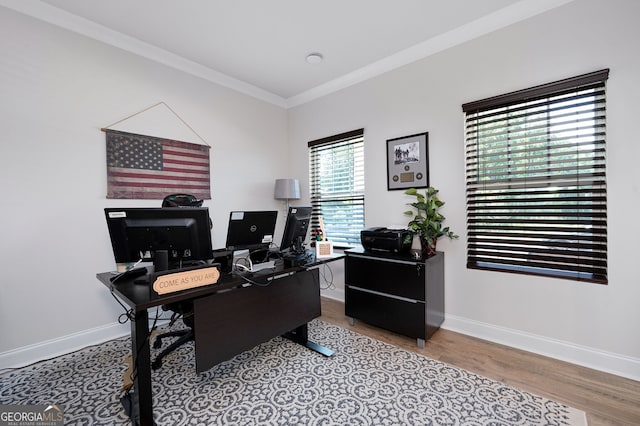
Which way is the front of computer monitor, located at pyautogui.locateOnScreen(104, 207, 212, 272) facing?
away from the camera

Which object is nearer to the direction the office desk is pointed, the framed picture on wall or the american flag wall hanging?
the american flag wall hanging

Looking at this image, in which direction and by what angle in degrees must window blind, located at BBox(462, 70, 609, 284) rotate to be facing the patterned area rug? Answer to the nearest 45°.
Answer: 0° — it already faces it

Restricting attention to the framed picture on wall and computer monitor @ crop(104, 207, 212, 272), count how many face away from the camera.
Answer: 1

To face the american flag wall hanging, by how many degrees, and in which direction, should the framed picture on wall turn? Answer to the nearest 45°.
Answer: approximately 45° to its right

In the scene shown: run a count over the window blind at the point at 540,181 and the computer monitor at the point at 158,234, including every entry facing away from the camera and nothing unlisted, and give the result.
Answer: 1

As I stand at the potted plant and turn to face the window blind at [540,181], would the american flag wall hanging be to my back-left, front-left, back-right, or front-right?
back-right

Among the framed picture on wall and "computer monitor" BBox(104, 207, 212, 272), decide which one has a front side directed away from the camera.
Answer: the computer monitor

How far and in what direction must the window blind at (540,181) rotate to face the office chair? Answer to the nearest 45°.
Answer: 0° — it already faces it
